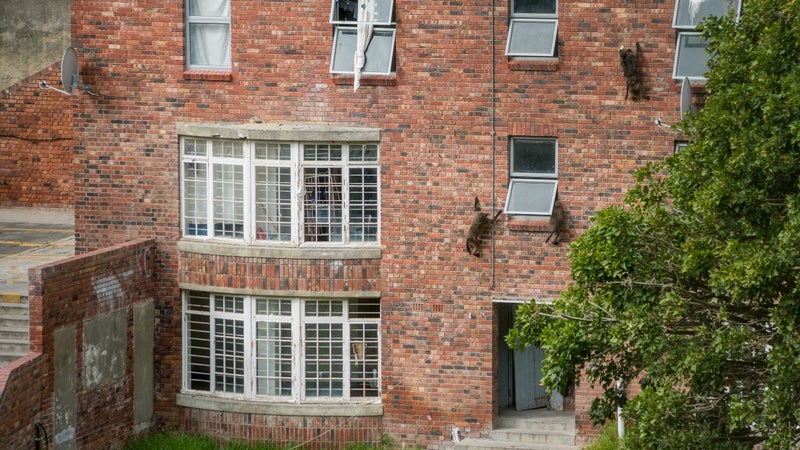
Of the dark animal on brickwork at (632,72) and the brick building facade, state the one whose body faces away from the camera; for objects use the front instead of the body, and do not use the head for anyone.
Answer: the dark animal on brickwork

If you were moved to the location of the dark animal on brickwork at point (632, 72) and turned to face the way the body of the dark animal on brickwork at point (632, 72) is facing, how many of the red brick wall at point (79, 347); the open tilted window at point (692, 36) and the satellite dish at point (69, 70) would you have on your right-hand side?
1

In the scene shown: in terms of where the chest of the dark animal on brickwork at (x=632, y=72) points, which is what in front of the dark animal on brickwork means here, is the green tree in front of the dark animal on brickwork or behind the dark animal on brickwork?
behind

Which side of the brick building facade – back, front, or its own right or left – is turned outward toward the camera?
front

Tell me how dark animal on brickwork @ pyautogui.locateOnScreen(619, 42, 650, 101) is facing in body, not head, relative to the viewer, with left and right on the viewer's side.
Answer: facing away from the viewer

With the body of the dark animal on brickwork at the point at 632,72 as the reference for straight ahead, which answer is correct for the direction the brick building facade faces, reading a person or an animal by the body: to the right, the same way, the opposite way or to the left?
the opposite way

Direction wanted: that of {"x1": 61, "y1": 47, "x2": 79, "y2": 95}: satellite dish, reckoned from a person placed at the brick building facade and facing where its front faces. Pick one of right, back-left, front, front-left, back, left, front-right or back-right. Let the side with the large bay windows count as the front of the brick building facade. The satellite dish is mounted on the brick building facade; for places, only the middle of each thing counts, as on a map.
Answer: right

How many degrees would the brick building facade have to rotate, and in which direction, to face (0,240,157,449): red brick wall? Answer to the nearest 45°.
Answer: approximately 90° to its right

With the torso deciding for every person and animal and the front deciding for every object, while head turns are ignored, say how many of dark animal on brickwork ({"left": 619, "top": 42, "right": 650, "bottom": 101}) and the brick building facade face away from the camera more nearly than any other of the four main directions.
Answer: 1

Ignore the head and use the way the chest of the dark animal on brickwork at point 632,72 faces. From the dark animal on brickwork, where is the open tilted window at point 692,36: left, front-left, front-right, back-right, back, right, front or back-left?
right
